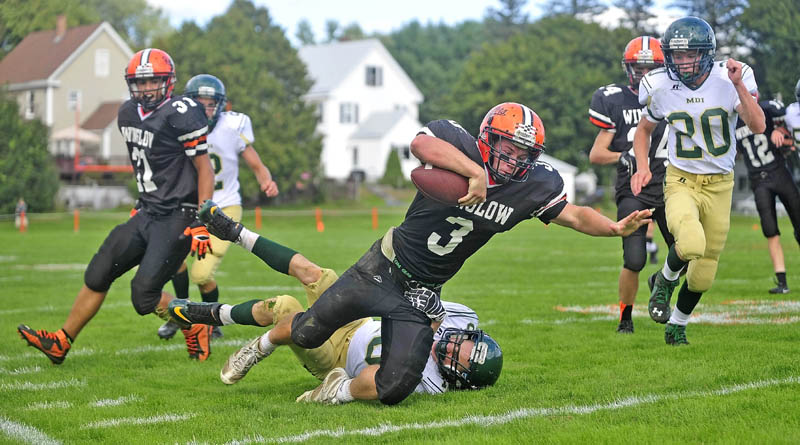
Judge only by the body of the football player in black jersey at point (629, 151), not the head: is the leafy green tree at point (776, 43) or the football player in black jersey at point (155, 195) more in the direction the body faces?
the football player in black jersey

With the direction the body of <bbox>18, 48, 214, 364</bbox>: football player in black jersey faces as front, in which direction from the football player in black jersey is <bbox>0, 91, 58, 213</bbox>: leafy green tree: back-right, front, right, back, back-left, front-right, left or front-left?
back-right

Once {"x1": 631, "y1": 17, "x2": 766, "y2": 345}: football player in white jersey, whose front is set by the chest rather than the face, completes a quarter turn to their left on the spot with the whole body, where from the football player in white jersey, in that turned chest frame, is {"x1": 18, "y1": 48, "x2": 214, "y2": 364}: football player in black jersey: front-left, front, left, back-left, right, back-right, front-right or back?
back

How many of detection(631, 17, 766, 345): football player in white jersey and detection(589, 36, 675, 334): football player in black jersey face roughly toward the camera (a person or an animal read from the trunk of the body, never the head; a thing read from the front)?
2

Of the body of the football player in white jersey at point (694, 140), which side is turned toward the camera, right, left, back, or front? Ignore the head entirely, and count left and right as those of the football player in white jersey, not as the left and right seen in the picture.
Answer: front

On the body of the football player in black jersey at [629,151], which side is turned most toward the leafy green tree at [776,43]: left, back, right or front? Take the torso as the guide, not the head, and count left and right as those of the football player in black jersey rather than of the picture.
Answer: back

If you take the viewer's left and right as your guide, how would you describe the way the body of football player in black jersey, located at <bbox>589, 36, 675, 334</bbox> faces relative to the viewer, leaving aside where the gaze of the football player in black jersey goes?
facing the viewer

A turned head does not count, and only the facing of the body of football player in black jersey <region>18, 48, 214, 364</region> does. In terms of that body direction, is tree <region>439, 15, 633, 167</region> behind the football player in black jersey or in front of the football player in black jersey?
behind
